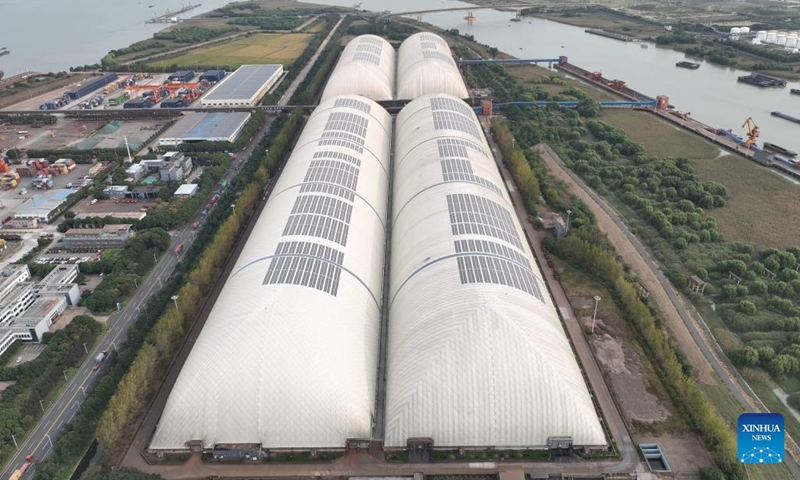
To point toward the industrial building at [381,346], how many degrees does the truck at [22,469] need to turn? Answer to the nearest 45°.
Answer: approximately 90° to its right

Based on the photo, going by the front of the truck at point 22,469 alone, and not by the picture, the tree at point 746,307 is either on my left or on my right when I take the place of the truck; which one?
on my right

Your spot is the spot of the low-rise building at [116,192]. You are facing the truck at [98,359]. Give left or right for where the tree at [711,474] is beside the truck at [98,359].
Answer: left

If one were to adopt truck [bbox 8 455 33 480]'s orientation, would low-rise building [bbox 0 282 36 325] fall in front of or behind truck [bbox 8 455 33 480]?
in front

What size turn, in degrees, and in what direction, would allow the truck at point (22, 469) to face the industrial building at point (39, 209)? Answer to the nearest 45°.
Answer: approximately 45° to its left

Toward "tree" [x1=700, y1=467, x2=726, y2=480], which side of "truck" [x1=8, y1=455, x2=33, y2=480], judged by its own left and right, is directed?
right

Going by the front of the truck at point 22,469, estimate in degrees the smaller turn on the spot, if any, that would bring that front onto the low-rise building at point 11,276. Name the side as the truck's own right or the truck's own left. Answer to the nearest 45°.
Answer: approximately 45° to the truck's own left

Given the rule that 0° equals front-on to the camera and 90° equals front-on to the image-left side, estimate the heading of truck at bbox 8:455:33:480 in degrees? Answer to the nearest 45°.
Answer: approximately 225°

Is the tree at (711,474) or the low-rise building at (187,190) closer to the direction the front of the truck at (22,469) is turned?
the low-rise building

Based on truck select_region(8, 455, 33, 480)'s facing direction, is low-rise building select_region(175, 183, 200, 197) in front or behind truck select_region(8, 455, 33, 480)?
in front

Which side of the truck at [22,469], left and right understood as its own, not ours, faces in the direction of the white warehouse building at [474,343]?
right

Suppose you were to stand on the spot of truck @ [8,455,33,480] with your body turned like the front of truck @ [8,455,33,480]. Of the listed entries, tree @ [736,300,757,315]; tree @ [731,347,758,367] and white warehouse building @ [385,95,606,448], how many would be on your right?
3

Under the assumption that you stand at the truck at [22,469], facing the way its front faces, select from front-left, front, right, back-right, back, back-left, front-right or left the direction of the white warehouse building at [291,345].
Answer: right

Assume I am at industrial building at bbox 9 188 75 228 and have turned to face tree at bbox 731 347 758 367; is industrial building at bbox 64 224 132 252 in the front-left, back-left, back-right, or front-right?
front-right

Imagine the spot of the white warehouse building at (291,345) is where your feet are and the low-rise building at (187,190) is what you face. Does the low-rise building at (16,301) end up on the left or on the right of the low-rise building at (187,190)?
left
